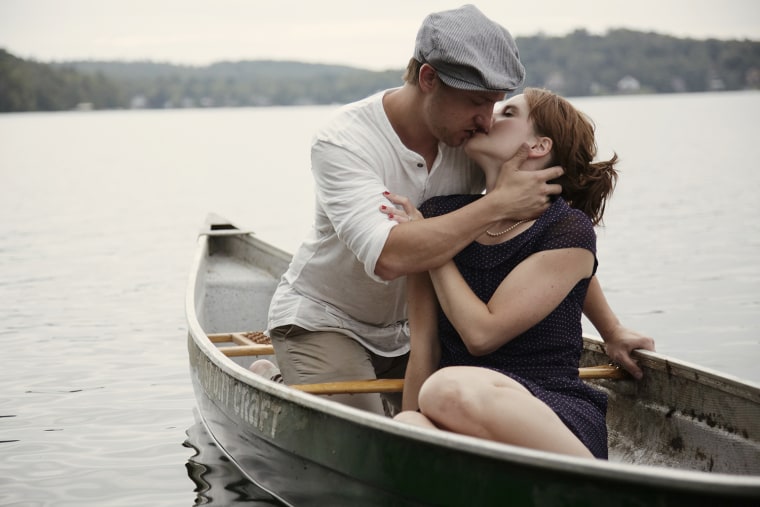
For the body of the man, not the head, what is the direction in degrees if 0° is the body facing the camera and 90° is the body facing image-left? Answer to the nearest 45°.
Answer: approximately 315°

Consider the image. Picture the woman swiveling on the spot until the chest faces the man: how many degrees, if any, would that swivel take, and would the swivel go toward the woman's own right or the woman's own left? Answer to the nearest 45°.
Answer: approximately 90° to the woman's own right

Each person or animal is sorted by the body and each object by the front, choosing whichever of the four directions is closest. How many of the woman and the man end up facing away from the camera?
0

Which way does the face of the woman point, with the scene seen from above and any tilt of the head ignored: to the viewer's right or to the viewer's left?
to the viewer's left

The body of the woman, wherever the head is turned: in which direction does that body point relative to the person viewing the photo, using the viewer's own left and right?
facing the viewer and to the left of the viewer

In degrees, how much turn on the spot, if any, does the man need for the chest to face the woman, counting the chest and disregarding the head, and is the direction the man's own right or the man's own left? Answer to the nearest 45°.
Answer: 0° — they already face them

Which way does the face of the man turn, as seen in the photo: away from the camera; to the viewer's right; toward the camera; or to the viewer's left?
to the viewer's right

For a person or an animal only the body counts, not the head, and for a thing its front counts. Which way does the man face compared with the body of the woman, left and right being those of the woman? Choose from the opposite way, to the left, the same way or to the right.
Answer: to the left
